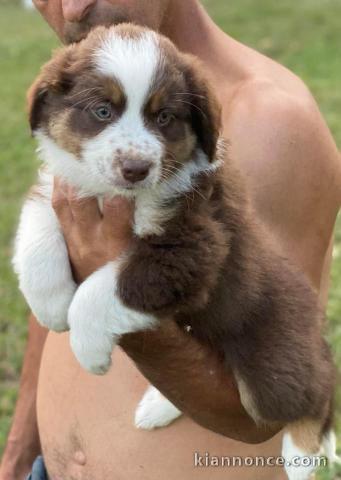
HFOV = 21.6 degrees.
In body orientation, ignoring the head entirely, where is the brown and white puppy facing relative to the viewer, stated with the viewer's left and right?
facing the viewer and to the left of the viewer

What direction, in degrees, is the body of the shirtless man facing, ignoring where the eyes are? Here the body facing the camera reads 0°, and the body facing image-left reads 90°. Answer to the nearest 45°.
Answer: approximately 45°
